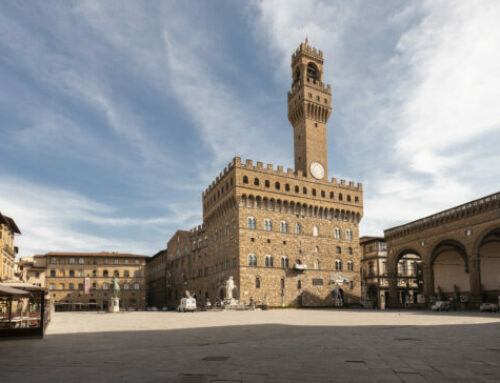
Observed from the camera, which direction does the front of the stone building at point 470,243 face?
facing the viewer and to the left of the viewer

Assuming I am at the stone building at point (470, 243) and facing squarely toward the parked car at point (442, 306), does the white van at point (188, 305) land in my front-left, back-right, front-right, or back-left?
front-right

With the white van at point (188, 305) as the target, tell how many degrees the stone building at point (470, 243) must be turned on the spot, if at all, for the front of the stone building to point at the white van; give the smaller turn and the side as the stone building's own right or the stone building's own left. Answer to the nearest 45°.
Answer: approximately 45° to the stone building's own right
